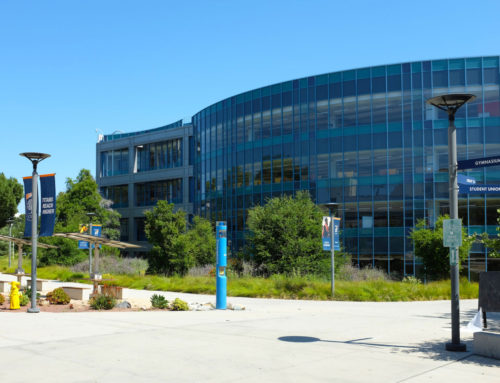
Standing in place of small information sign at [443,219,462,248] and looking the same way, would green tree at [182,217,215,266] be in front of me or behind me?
behind

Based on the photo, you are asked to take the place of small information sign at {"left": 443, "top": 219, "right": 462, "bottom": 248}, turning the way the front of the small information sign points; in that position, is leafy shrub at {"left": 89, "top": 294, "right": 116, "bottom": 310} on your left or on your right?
on your right

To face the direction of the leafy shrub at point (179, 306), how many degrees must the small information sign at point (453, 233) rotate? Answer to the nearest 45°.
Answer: approximately 135° to its right

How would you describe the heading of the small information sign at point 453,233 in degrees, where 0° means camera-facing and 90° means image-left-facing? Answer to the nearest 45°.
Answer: approximately 0°

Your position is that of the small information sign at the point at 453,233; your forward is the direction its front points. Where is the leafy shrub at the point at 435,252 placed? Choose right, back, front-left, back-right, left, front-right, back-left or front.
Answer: back

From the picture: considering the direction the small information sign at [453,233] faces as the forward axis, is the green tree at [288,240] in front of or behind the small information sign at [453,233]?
behind

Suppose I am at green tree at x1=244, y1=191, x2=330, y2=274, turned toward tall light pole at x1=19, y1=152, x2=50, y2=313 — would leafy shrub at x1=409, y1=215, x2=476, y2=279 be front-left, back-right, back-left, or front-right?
back-left

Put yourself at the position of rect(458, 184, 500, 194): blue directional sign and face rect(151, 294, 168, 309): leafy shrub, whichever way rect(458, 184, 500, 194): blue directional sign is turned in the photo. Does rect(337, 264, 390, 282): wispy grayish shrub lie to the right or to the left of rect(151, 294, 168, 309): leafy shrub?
right
